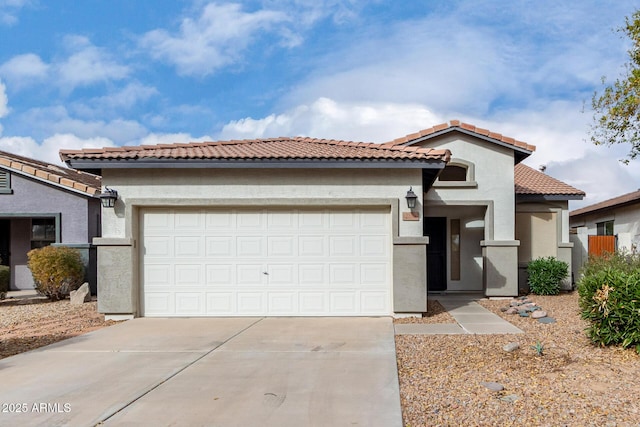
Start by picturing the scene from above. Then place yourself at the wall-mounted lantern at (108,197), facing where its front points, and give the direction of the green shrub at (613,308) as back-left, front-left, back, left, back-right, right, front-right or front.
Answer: front-left

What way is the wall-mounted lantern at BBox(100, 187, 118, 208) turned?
toward the camera

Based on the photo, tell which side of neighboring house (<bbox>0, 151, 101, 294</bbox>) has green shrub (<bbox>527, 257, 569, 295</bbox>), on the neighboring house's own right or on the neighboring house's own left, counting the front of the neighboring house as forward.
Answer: on the neighboring house's own left

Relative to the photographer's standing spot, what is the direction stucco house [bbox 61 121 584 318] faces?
facing the viewer

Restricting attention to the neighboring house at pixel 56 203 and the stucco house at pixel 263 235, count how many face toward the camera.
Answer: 2

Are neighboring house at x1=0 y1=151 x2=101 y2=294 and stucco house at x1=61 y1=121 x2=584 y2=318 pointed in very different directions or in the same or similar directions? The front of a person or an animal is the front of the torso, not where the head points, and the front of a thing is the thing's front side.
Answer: same or similar directions

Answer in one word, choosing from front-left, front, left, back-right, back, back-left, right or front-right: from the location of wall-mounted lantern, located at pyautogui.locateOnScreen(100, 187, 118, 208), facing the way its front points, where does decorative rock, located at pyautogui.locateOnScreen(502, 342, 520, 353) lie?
front-left

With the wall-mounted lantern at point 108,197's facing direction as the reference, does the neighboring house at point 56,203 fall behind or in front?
behind

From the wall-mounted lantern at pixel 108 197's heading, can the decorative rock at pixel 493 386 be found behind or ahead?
ahead

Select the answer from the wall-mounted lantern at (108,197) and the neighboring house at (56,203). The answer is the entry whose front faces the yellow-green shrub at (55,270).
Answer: the neighboring house

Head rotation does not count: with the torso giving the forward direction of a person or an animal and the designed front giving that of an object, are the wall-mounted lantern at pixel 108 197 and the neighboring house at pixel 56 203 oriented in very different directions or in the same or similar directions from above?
same or similar directions
